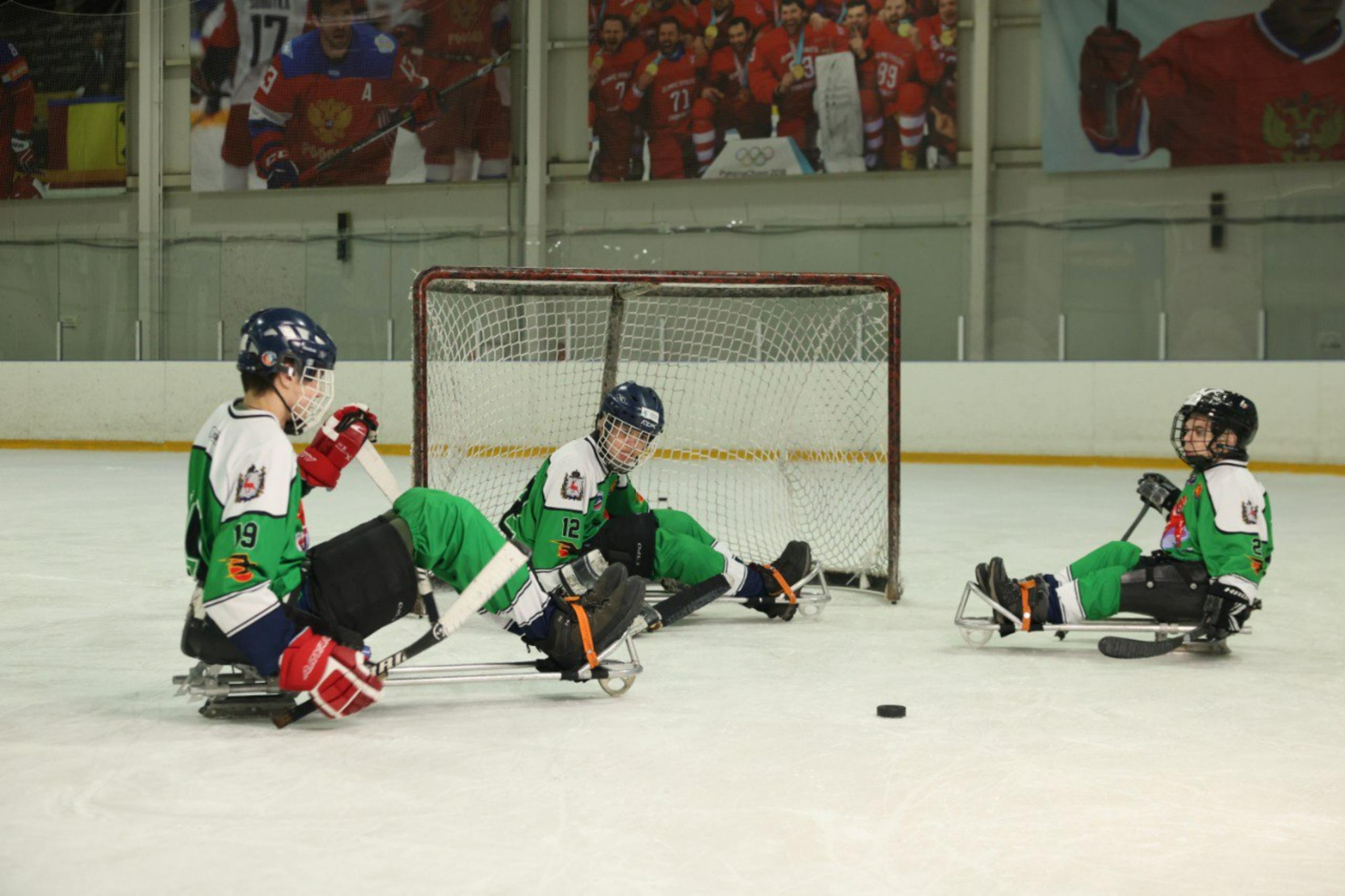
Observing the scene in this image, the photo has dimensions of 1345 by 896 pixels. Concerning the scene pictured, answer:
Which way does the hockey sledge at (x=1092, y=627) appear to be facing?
to the viewer's left

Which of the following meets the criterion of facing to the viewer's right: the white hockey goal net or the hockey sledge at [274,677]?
the hockey sledge

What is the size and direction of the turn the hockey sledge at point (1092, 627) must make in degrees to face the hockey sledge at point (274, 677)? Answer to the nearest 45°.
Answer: approximately 45° to its left

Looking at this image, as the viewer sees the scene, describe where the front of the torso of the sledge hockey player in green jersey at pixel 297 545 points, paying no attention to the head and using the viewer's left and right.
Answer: facing to the right of the viewer

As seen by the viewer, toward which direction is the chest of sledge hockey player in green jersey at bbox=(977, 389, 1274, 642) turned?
to the viewer's left

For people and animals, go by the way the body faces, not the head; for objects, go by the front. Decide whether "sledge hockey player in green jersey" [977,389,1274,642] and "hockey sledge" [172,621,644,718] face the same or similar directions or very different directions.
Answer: very different directions

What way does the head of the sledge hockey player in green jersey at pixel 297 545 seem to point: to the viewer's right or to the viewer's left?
to the viewer's right

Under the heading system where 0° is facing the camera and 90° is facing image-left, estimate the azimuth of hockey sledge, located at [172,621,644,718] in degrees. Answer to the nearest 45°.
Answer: approximately 270°
